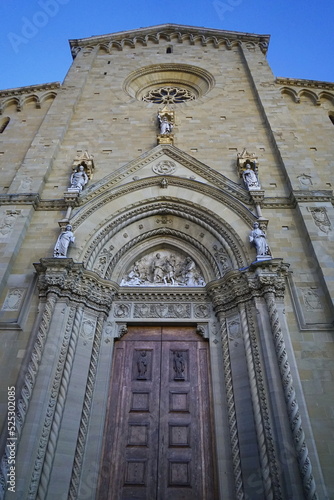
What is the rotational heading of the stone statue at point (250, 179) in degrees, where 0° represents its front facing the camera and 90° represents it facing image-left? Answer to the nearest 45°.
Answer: approximately 0°

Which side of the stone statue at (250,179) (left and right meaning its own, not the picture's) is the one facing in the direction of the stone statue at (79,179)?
right

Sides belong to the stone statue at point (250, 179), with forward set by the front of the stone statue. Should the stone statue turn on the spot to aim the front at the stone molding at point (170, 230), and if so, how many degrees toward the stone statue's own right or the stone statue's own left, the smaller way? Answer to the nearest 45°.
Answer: approximately 90° to the stone statue's own right
